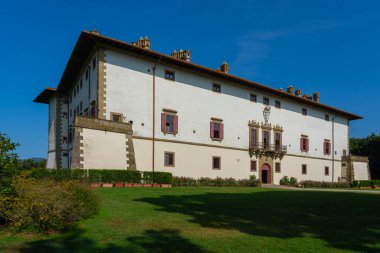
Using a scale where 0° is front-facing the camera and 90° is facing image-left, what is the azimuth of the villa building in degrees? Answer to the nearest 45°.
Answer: approximately 315°

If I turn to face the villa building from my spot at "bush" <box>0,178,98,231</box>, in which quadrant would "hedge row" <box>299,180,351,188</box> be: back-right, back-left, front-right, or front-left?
front-right

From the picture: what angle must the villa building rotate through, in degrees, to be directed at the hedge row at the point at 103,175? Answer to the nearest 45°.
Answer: approximately 45° to its right

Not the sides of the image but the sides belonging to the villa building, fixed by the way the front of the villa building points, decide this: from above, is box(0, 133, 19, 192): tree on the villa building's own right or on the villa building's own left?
on the villa building's own right

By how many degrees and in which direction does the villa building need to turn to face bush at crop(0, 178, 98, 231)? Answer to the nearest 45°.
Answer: approximately 45° to its right

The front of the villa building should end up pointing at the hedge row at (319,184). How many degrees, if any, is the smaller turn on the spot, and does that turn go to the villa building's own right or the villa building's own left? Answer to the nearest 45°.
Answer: approximately 90° to the villa building's own left

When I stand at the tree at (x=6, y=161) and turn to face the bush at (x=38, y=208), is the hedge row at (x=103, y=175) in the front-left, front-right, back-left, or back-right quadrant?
back-left
